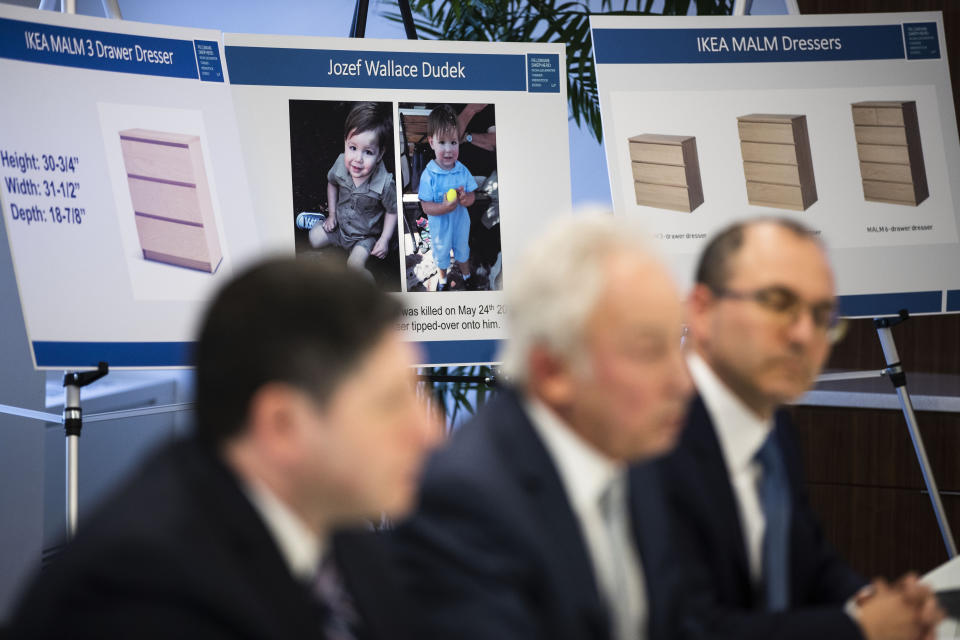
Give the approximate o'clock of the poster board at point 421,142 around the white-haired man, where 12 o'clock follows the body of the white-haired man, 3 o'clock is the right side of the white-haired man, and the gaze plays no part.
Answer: The poster board is roughly at 7 o'clock from the white-haired man.

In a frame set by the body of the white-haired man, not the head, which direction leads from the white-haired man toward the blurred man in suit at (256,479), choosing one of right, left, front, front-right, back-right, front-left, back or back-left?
right

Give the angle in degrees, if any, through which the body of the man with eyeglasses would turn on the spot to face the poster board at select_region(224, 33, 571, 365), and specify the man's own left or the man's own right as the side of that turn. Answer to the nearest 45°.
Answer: approximately 180°

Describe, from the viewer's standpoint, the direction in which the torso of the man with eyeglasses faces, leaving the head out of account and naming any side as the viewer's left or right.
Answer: facing the viewer and to the right of the viewer

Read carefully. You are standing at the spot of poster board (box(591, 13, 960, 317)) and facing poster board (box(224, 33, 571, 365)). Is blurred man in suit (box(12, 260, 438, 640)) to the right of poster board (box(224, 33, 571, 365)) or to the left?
left

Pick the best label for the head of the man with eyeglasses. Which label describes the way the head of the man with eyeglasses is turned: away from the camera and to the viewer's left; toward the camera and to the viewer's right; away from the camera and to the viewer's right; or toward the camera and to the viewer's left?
toward the camera and to the viewer's right

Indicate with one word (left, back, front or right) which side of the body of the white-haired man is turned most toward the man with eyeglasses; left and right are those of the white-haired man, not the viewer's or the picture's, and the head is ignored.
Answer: left

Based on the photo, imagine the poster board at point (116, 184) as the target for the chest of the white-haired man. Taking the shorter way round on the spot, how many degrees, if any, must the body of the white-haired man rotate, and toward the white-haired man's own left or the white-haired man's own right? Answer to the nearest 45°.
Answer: approximately 180°

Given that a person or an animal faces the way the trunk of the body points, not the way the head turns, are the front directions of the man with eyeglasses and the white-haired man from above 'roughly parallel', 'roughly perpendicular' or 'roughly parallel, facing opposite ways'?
roughly parallel

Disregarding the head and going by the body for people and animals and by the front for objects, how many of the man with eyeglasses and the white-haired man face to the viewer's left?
0

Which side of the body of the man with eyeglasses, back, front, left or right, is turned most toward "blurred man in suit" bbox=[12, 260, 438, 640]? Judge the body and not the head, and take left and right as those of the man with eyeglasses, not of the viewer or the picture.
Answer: right
